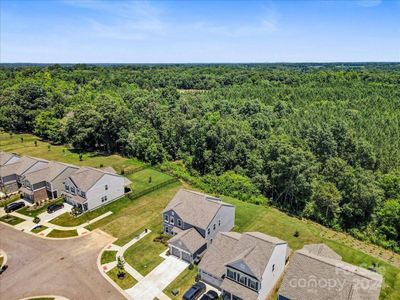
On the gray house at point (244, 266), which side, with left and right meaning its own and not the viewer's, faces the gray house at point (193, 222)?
right

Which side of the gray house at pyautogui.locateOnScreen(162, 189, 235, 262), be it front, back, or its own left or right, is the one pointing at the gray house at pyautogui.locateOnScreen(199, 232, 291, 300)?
left

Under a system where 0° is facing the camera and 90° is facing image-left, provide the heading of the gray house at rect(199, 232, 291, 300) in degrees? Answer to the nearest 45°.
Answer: approximately 45°

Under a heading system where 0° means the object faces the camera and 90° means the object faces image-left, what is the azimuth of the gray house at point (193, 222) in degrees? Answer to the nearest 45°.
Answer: approximately 45°
